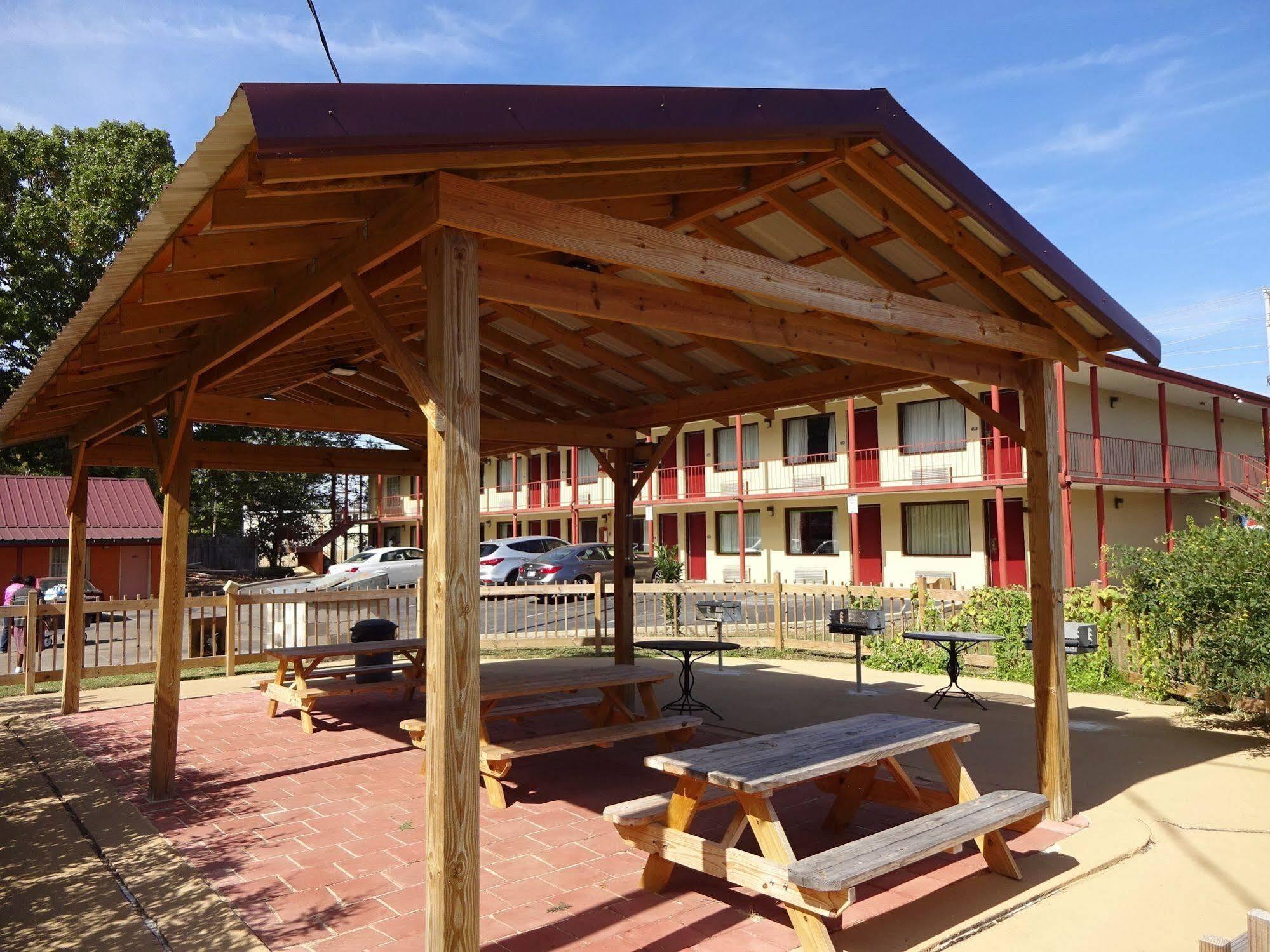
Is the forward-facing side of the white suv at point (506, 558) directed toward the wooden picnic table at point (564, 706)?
no

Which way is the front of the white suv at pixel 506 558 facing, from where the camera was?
facing away from the viewer and to the right of the viewer

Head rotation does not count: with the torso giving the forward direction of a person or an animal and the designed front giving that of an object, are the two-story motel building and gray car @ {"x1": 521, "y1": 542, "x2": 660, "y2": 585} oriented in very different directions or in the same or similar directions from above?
very different directions

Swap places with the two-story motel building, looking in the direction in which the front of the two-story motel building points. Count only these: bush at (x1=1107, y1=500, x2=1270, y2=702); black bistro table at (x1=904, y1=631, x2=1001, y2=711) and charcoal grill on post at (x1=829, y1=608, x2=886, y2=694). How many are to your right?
0

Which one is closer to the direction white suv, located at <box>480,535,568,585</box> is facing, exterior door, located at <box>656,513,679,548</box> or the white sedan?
the exterior door

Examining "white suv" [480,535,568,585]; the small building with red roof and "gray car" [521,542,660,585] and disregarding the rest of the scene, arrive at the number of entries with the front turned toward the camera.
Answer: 1

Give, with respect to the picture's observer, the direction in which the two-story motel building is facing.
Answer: facing the viewer and to the left of the viewer

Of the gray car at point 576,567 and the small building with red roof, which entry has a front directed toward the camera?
the small building with red roof

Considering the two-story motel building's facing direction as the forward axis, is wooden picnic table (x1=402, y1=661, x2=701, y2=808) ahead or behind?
ahead

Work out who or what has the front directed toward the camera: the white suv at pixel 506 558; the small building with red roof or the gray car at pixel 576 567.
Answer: the small building with red roof

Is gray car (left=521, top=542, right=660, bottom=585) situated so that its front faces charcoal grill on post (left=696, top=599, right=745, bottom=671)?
no

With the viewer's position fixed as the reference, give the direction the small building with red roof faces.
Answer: facing the viewer
